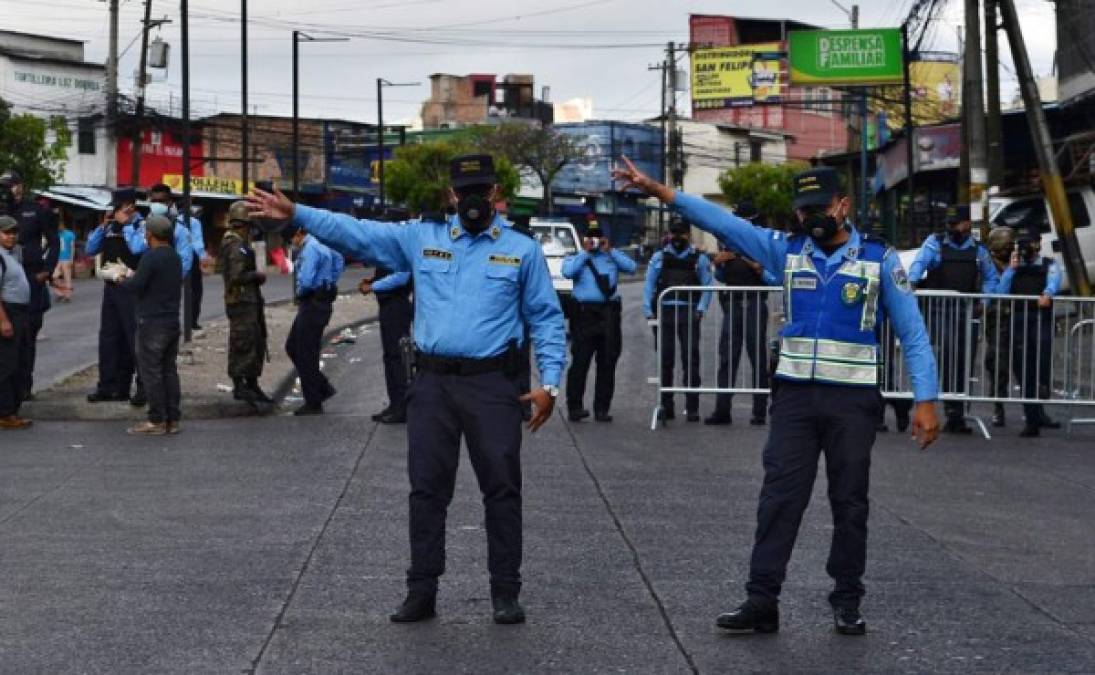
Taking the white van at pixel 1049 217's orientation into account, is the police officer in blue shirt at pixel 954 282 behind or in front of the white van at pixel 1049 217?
in front

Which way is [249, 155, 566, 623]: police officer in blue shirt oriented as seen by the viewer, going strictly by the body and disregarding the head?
toward the camera

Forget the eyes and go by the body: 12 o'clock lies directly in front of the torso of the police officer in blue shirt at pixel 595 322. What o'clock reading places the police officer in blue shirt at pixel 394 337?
the police officer in blue shirt at pixel 394 337 is roughly at 2 o'clock from the police officer in blue shirt at pixel 595 322.

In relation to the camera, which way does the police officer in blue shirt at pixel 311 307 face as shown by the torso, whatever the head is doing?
to the viewer's left

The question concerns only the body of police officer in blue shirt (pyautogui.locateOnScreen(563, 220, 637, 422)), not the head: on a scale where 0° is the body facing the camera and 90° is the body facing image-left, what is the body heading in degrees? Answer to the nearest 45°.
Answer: approximately 0°

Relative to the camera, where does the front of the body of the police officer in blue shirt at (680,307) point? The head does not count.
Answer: toward the camera

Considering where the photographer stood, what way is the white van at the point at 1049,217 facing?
facing the viewer and to the left of the viewer

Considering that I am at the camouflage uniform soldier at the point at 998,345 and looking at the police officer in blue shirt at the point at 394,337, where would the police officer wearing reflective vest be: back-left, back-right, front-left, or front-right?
front-left

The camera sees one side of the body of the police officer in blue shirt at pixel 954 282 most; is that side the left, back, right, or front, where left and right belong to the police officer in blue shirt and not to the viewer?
front

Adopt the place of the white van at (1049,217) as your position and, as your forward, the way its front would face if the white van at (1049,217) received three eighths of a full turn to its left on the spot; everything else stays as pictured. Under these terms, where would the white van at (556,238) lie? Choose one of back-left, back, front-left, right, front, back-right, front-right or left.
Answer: back

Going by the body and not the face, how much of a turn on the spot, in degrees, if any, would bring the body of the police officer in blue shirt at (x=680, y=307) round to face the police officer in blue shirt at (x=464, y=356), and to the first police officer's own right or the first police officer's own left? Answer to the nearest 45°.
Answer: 0° — they already face them
